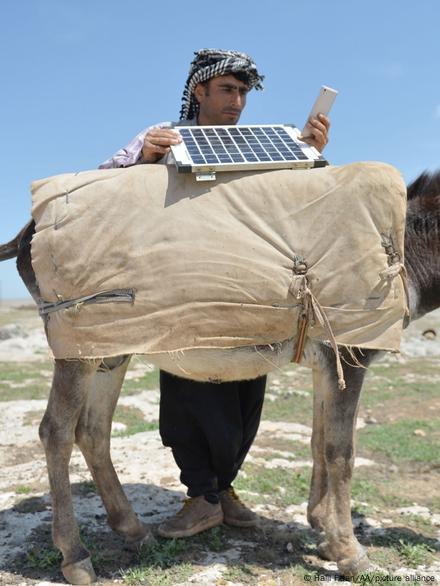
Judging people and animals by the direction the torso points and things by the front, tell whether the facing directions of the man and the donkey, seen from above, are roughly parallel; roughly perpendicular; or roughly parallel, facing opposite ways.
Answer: roughly perpendicular

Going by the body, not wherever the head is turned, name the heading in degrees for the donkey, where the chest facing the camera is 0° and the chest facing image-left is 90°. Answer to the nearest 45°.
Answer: approximately 270°

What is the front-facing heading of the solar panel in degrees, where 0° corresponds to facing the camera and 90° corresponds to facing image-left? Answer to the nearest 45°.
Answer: approximately 0°
